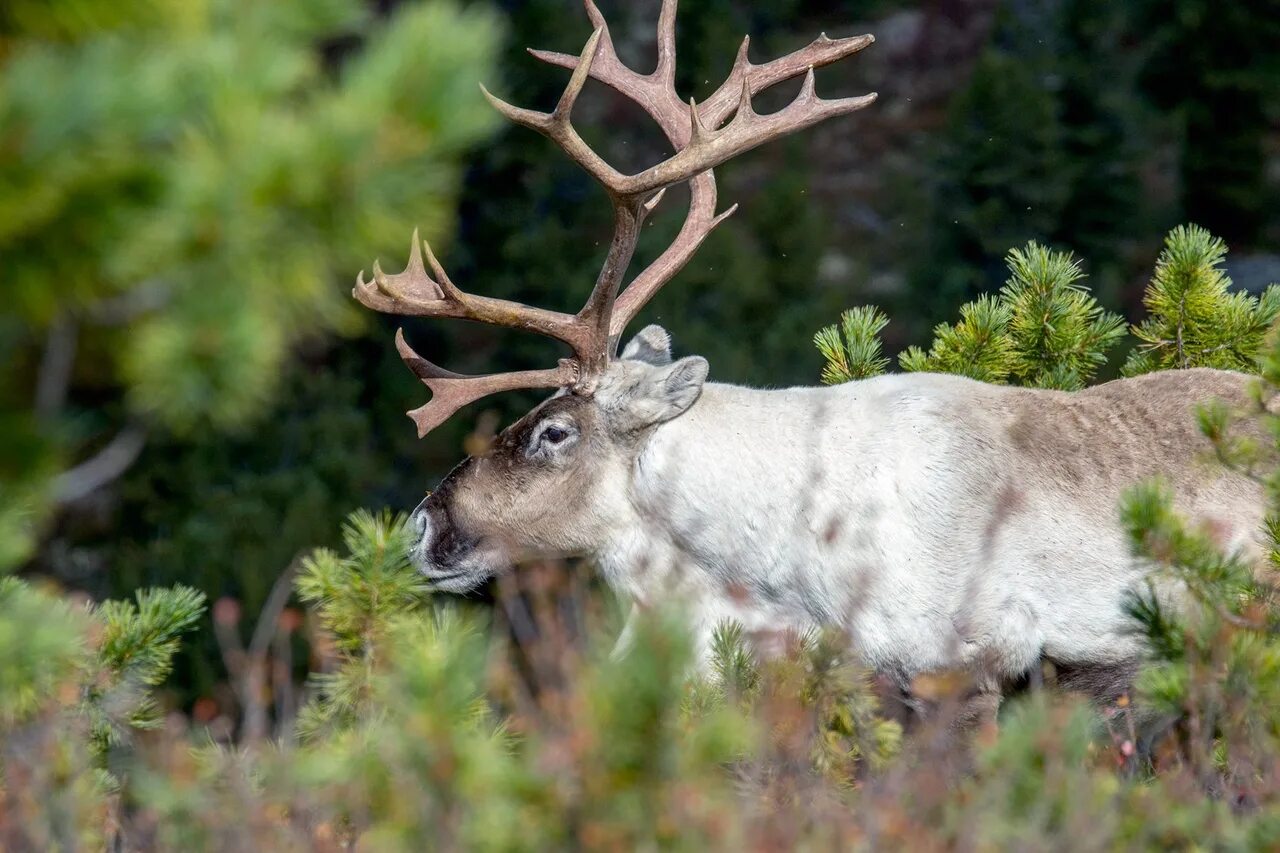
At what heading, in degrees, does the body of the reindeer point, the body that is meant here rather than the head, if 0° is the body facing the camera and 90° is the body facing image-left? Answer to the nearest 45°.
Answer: approximately 90°

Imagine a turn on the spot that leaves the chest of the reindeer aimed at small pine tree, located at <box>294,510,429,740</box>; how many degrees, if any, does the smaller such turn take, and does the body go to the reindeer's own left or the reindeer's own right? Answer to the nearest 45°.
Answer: approximately 45° to the reindeer's own left

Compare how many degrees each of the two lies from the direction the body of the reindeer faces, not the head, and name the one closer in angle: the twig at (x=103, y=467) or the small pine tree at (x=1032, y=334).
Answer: the twig
